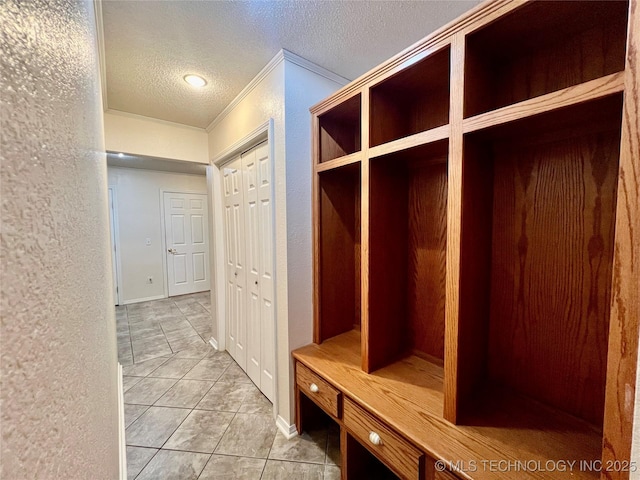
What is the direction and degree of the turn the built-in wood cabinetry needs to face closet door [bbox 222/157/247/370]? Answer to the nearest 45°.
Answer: approximately 45° to its right

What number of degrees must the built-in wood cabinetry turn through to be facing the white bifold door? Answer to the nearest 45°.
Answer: approximately 45° to its right

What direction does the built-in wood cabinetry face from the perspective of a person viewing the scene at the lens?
facing the viewer and to the left of the viewer

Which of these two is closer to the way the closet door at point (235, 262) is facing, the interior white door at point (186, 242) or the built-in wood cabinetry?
the interior white door

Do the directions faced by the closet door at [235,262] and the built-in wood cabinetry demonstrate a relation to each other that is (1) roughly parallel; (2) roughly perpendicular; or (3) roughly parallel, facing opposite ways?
roughly parallel

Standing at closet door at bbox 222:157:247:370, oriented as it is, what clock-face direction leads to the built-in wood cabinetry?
The built-in wood cabinetry is roughly at 8 o'clock from the closet door.

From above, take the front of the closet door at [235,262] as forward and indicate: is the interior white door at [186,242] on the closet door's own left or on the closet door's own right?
on the closet door's own right

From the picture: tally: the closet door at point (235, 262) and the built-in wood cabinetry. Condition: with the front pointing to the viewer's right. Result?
0

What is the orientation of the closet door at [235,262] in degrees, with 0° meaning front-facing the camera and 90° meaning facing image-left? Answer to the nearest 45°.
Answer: approximately 90°

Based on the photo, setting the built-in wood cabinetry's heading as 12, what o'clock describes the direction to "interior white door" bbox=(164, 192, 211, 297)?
The interior white door is roughly at 2 o'clock from the built-in wood cabinetry.
